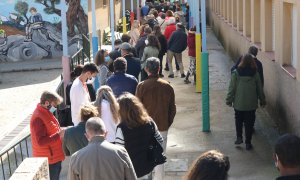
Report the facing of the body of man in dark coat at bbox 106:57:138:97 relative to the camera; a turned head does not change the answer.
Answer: away from the camera

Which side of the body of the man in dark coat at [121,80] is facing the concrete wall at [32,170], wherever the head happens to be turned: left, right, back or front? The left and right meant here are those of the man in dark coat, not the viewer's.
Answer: back

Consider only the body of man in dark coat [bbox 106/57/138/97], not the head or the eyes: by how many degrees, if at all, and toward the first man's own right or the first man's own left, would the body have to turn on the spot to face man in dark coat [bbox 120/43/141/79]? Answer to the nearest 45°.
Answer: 0° — they already face them

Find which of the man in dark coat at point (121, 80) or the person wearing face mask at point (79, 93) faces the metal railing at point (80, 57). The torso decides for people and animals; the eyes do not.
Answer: the man in dark coat

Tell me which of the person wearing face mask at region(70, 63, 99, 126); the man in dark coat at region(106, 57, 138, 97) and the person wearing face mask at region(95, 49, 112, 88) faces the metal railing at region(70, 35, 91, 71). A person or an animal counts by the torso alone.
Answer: the man in dark coat

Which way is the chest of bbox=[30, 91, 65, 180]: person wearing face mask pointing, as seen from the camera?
to the viewer's right

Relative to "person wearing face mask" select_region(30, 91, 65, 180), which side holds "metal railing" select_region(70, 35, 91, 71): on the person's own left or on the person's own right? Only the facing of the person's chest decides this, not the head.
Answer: on the person's own left

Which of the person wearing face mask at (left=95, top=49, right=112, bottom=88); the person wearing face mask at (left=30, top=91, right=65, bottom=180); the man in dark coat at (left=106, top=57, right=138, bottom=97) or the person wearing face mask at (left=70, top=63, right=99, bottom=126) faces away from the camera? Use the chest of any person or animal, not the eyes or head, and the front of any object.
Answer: the man in dark coat
